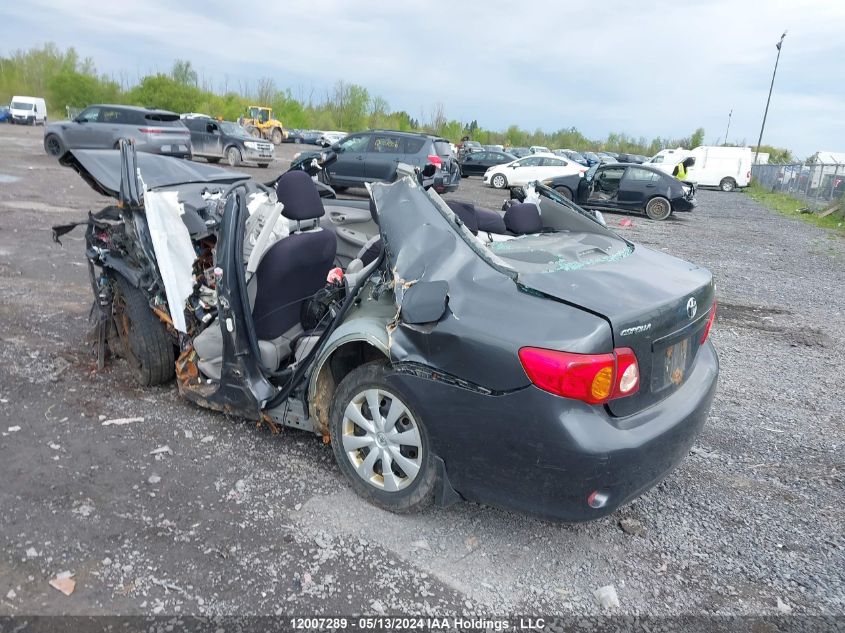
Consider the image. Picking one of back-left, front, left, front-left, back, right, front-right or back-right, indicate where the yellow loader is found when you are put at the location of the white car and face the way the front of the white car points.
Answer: front-right

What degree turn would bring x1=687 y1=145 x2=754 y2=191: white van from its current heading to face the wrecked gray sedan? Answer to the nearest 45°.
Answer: approximately 90° to its left

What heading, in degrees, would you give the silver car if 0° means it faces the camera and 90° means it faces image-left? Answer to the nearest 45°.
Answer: approximately 135°

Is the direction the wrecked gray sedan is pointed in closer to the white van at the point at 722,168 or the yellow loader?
the yellow loader

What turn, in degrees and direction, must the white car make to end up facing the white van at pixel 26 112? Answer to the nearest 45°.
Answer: approximately 45° to its right

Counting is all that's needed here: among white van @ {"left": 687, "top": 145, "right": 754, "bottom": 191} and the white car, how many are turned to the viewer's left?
2

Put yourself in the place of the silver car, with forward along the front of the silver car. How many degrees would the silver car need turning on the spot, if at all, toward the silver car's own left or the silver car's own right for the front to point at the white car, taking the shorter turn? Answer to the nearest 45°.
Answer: approximately 135° to the silver car's own right

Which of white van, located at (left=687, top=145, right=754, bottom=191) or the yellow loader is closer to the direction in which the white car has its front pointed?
the yellow loader

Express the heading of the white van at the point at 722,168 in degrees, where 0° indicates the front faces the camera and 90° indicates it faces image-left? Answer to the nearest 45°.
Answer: approximately 90°

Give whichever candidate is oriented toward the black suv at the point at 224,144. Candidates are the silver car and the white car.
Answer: the white car

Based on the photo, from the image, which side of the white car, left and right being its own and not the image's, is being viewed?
left
